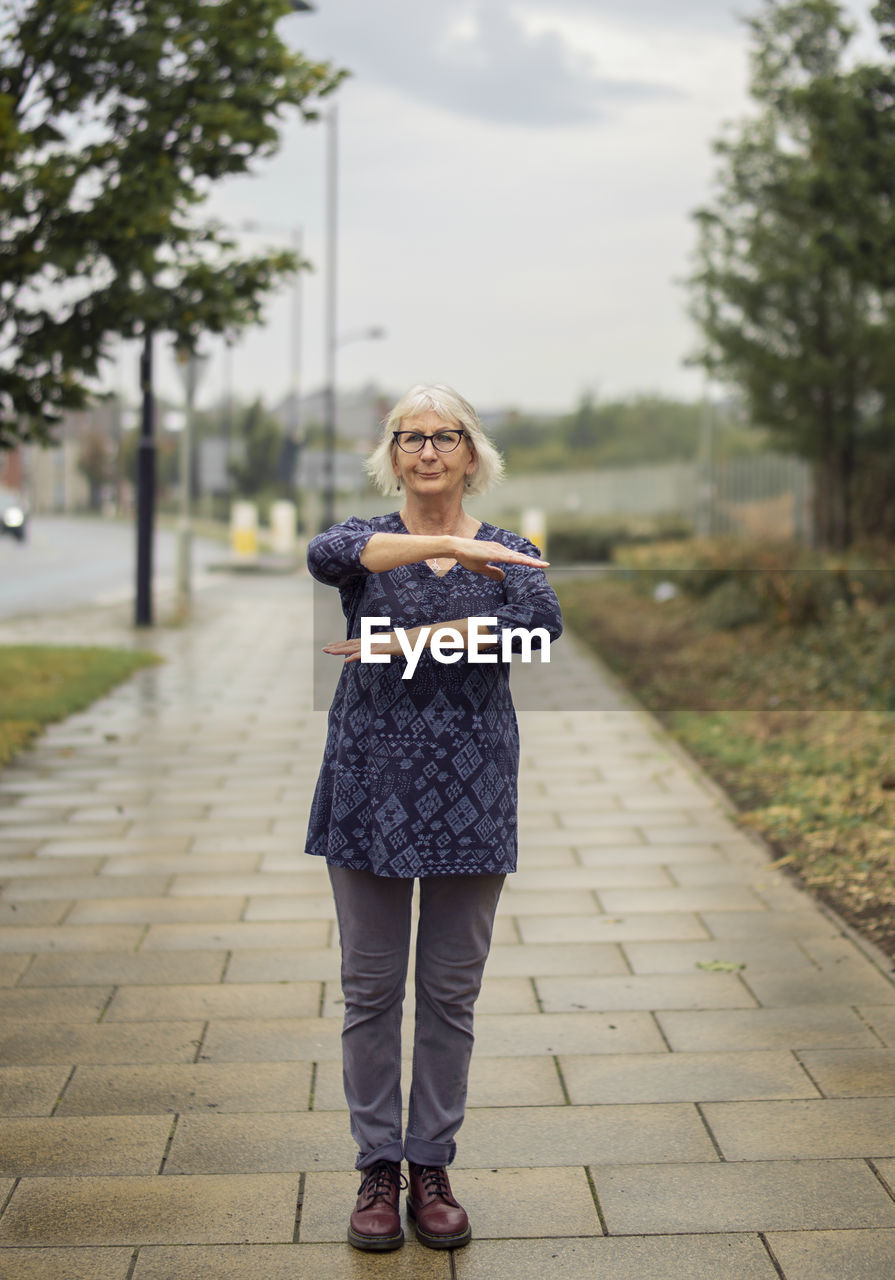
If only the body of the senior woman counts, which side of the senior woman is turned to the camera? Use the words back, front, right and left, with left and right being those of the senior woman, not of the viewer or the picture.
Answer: front

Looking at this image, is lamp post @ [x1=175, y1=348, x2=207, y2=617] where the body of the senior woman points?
no

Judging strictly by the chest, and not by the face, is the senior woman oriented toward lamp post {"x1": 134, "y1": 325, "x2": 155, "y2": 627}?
no

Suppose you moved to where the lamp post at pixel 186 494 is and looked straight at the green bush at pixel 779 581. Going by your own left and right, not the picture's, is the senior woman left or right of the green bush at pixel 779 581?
right

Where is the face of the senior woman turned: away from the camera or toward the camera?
toward the camera

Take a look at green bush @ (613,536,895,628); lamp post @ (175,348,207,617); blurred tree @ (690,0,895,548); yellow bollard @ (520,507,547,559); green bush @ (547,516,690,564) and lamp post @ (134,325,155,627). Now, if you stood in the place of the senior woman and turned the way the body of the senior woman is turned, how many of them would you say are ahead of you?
0

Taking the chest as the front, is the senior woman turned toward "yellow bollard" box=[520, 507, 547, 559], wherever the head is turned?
no

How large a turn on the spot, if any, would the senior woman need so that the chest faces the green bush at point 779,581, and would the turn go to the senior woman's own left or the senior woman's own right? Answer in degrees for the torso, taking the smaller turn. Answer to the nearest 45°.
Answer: approximately 180°

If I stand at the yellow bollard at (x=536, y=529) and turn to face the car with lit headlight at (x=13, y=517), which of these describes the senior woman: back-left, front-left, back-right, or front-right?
back-left

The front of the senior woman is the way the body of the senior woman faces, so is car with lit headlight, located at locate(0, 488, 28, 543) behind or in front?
behind

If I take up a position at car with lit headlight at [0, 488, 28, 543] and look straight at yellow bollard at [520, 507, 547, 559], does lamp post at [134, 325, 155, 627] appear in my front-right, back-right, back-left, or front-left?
front-right

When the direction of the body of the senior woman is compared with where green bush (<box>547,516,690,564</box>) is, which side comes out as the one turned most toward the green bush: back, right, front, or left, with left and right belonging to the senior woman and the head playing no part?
back
